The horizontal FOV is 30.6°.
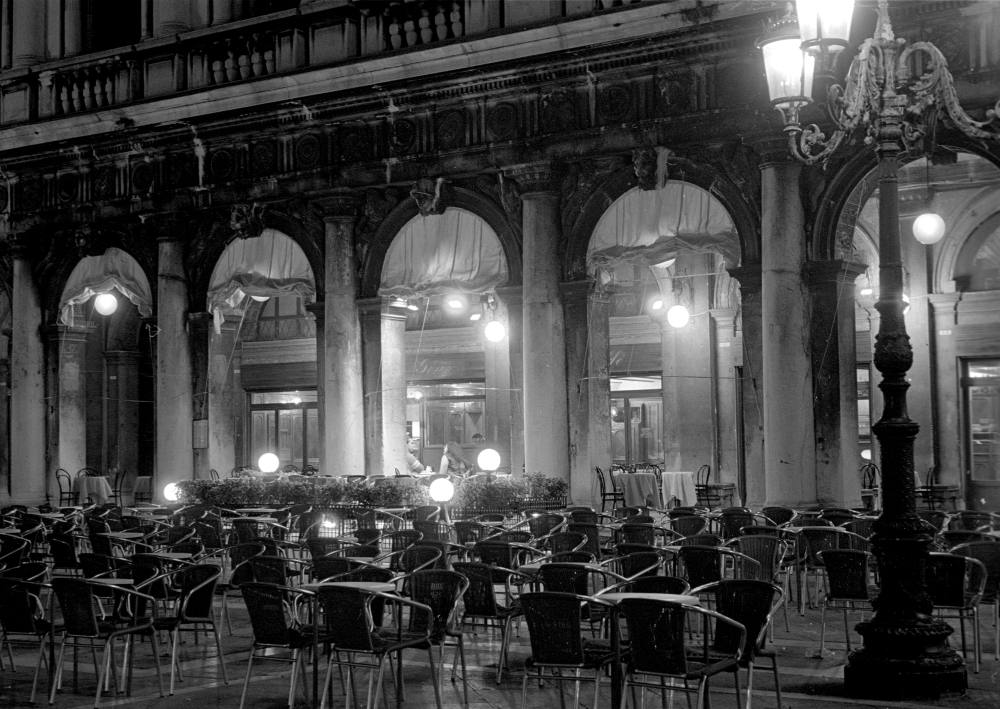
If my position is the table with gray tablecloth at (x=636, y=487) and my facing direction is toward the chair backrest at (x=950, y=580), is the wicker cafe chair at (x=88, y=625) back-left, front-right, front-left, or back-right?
front-right

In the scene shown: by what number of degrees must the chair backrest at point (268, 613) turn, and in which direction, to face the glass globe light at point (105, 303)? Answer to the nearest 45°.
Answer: approximately 45° to its left

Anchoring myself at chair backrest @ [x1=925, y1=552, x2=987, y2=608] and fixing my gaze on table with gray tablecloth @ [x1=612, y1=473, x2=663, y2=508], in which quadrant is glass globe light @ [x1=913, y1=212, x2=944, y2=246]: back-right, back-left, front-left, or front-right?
front-right

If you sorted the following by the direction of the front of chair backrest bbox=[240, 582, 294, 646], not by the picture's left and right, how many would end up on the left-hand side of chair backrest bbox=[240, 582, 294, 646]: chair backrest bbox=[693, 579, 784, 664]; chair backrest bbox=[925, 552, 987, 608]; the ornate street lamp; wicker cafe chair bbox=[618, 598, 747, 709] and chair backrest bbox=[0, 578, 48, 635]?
1

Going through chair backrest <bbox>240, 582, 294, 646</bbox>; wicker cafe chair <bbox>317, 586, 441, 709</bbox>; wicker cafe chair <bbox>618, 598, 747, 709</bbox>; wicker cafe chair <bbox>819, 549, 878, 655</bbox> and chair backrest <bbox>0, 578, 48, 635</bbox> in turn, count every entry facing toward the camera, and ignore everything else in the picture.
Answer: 0

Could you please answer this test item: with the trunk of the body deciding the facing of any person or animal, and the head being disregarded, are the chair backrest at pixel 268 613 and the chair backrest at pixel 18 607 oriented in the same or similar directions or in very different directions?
same or similar directions

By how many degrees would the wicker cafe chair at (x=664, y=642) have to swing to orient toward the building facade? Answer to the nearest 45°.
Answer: approximately 45° to its left

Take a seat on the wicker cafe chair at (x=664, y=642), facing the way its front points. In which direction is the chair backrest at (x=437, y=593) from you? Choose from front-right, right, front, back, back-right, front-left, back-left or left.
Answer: left

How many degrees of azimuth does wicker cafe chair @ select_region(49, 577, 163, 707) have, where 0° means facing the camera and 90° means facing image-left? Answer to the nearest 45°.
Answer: approximately 225°

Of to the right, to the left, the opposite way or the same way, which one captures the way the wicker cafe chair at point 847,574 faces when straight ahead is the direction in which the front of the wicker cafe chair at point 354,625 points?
the same way

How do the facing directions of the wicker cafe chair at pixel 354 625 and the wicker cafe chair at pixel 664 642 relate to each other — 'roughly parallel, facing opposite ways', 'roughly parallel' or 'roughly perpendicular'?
roughly parallel

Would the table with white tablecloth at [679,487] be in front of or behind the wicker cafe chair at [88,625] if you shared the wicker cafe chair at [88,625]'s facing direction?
in front

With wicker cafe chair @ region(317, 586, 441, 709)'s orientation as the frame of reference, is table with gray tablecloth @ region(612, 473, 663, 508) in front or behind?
in front

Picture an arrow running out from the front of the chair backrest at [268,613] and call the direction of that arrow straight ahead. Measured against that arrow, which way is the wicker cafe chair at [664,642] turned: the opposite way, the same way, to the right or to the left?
the same way

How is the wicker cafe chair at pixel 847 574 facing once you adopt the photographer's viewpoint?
facing away from the viewer and to the right of the viewer

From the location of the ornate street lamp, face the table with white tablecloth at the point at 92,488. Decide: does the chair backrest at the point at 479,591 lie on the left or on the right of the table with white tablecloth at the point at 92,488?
left

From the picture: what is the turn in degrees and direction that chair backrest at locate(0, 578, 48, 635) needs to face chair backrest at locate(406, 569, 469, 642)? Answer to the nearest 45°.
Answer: approximately 90° to its right
